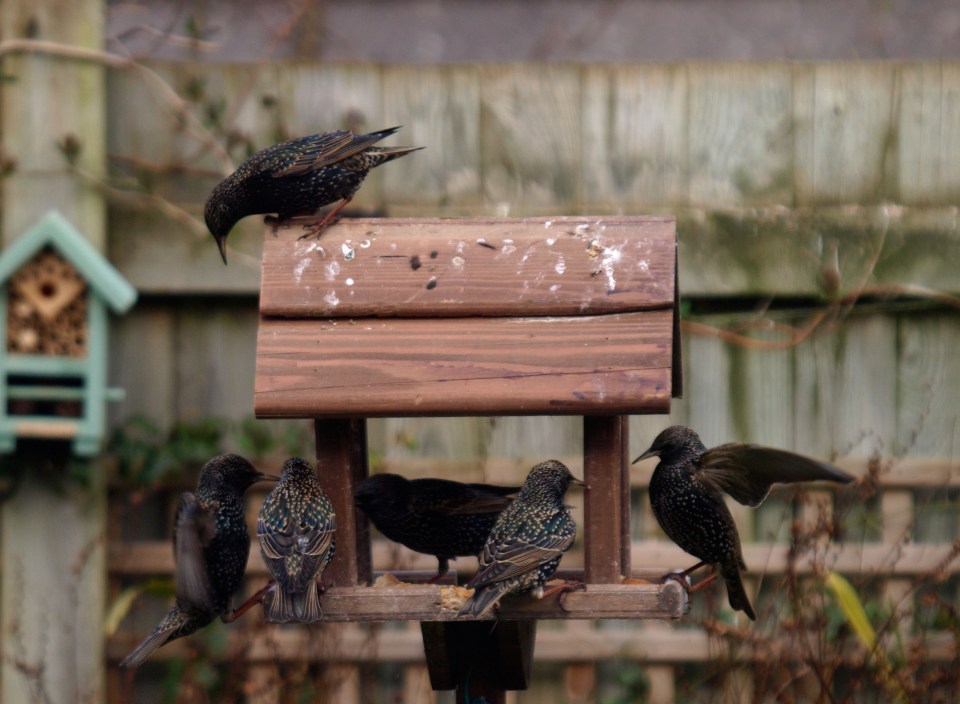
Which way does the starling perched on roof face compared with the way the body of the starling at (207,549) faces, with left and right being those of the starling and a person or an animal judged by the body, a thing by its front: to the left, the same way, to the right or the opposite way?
the opposite way

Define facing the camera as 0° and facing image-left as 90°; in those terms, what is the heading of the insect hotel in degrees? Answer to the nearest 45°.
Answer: approximately 0°

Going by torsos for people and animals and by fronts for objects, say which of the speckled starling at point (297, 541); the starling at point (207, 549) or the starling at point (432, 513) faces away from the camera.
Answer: the speckled starling

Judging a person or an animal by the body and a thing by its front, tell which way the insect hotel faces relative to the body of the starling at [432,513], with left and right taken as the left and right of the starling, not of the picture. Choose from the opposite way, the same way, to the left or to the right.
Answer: to the left

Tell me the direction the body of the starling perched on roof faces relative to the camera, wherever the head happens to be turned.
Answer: to the viewer's left

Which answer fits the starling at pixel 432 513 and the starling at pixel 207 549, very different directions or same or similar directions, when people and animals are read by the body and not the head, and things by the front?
very different directions

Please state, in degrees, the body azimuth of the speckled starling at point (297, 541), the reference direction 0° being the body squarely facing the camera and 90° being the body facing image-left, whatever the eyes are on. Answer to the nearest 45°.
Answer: approximately 180°

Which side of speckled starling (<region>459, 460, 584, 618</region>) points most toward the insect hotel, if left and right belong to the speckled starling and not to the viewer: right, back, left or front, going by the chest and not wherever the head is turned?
left

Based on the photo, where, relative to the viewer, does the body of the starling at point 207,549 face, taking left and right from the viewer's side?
facing to the right of the viewer

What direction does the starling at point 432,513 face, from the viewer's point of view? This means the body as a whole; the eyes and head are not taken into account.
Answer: to the viewer's left

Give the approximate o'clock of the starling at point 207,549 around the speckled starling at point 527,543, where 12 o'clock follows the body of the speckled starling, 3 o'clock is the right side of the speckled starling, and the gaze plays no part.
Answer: The starling is roughly at 8 o'clock from the speckled starling.
